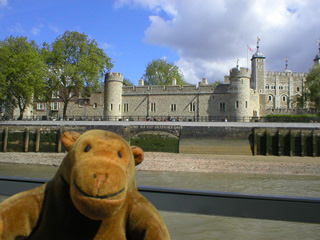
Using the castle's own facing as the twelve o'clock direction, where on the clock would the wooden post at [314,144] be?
The wooden post is roughly at 11 o'clock from the castle.

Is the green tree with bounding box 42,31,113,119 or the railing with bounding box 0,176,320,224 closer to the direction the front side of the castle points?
the railing

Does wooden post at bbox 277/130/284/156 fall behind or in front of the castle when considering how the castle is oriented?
in front

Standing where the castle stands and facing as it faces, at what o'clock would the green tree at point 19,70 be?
The green tree is roughly at 2 o'clock from the castle.

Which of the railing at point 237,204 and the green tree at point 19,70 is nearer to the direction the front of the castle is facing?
the railing

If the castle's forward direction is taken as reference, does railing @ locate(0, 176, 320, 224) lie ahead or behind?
ahead

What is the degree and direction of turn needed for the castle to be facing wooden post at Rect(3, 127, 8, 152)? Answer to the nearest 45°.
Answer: approximately 45° to its right

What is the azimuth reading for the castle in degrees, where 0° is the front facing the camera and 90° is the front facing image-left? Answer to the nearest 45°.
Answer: approximately 0°
